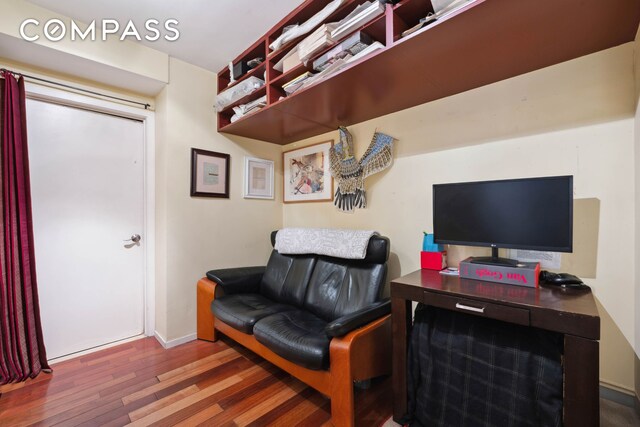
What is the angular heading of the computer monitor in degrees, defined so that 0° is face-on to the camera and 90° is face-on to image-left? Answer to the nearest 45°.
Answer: approximately 45°

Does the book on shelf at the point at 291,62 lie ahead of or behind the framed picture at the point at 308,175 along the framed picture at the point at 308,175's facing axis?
ahead

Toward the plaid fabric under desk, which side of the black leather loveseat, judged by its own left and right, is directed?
left
